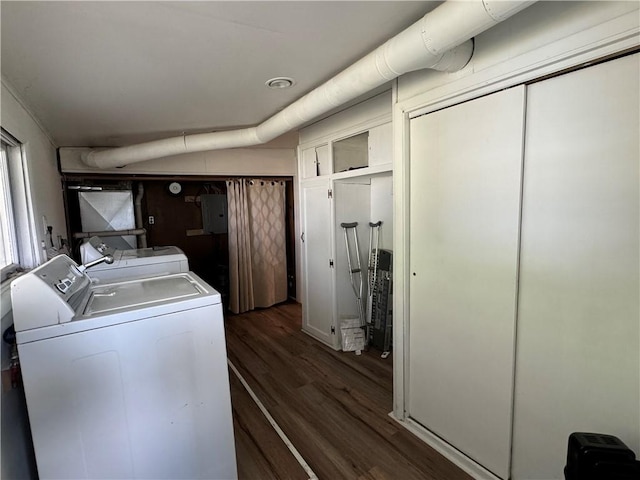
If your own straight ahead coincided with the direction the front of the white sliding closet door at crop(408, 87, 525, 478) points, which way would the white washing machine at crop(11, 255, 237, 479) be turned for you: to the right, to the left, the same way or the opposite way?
the opposite way

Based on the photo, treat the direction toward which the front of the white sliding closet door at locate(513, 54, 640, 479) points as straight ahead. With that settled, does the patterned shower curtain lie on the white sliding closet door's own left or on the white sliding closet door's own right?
on the white sliding closet door's own right

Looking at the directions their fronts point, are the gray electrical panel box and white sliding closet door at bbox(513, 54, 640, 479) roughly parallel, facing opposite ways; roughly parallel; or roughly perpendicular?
roughly perpendicular

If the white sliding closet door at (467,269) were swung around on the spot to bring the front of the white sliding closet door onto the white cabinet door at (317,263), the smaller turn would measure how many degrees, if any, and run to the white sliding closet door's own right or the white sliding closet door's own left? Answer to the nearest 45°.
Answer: approximately 90° to the white sliding closet door's own right

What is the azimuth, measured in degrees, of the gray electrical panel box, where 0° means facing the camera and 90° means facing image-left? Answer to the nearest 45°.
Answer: approximately 0°

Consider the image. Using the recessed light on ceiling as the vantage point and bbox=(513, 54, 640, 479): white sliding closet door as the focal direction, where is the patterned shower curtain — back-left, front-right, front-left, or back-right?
back-left

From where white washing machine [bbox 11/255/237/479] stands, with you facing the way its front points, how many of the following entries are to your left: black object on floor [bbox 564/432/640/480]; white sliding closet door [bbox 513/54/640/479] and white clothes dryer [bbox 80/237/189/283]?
1

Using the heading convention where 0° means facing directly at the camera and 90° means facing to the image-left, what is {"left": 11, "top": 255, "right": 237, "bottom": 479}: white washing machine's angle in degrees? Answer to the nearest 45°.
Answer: approximately 270°

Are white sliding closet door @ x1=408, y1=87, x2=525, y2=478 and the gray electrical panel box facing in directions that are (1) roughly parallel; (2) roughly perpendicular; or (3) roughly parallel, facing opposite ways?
roughly perpendicular

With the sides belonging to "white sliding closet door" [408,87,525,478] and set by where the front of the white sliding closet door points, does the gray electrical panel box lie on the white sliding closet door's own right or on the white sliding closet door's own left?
on the white sliding closet door's own right
